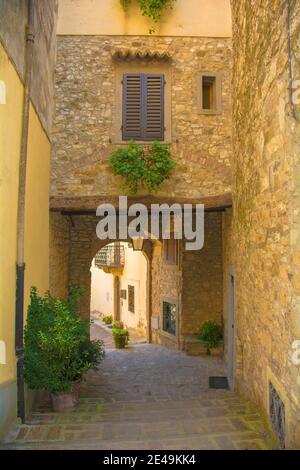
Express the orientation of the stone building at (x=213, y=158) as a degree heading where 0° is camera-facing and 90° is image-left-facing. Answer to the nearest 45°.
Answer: approximately 0°

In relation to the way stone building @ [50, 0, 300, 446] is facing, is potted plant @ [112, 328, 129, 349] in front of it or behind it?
behind

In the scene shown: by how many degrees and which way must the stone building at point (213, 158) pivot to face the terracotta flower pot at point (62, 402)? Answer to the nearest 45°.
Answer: approximately 45° to its right
